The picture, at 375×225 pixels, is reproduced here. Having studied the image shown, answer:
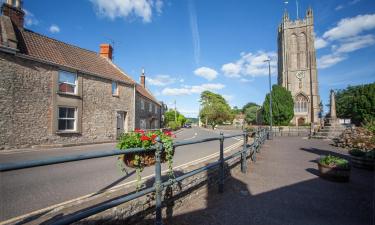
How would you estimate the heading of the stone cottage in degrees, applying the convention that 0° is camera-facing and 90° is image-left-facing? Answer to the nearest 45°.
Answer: approximately 315°

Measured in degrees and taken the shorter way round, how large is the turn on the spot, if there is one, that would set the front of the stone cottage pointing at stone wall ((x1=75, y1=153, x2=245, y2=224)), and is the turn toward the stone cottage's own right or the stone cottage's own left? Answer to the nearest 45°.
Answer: approximately 45° to the stone cottage's own right

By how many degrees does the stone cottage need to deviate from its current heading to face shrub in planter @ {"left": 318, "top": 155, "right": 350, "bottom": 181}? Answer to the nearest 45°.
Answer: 0° — it already faces it

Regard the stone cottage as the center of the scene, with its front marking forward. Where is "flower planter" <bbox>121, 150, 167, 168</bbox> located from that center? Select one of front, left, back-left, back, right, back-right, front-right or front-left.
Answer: front-right

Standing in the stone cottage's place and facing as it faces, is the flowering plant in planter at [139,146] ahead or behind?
ahead

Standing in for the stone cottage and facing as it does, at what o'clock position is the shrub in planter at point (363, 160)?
The shrub in planter is roughly at 12 o'clock from the stone cottage.

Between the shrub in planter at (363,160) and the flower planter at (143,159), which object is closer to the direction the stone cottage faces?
the shrub in planter
